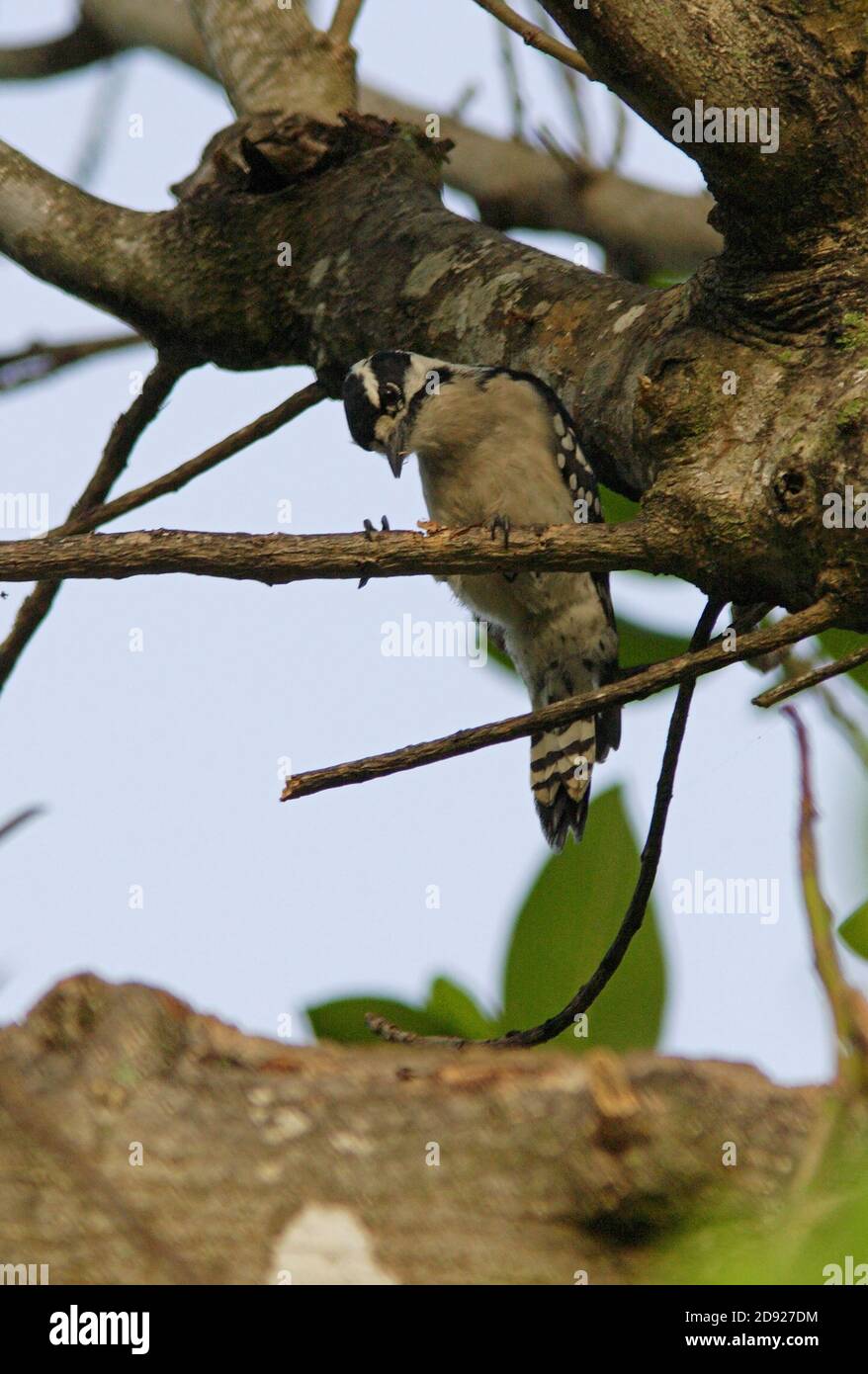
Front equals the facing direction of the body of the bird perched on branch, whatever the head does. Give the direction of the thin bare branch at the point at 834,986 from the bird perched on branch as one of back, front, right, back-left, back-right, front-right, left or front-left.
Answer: front-left

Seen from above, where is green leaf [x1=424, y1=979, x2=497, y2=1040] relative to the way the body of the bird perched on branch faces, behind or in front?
in front

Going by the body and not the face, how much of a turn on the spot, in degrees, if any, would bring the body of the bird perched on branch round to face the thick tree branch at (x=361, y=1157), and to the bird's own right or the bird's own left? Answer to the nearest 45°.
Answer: approximately 45° to the bird's own left

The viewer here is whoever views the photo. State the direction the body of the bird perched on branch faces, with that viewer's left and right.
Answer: facing the viewer and to the left of the viewer
